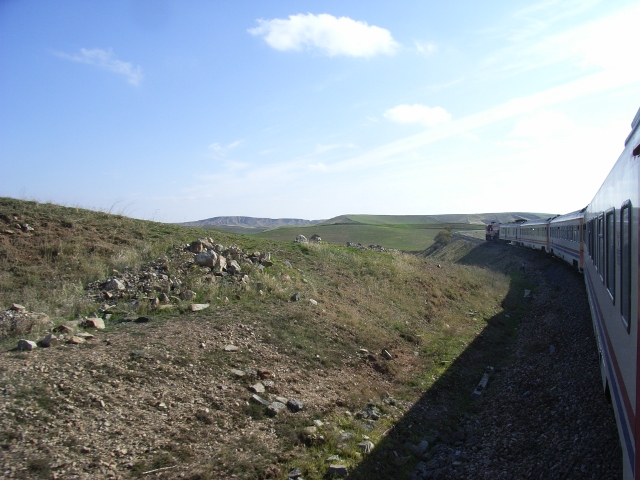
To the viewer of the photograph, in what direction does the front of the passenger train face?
facing away from the viewer and to the left of the viewer
